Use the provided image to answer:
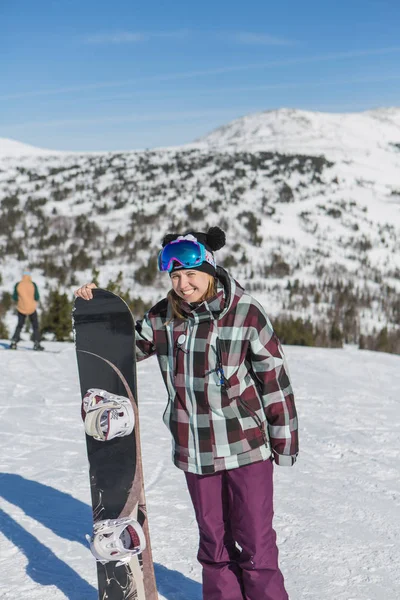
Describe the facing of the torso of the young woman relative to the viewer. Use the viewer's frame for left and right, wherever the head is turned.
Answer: facing the viewer and to the left of the viewer

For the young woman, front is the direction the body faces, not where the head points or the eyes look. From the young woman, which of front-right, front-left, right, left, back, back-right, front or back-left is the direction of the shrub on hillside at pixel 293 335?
back-right

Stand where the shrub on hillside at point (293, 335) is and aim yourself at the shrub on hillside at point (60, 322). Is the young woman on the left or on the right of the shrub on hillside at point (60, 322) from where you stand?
left

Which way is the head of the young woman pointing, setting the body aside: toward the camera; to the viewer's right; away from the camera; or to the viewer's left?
toward the camera

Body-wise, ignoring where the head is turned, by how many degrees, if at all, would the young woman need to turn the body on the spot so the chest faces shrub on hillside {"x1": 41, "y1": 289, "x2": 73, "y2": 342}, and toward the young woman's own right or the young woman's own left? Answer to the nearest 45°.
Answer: approximately 135° to the young woman's own right
